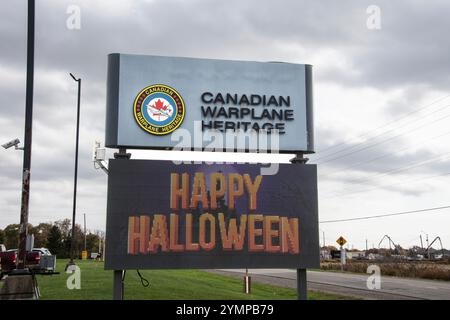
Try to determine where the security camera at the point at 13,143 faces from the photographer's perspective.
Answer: facing to the left of the viewer

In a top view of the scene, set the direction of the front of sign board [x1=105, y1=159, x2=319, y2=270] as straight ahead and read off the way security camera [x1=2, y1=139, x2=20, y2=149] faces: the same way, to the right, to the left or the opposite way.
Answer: to the right

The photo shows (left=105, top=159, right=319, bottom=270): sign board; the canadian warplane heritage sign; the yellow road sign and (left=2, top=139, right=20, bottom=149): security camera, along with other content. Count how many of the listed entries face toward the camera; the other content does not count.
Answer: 3

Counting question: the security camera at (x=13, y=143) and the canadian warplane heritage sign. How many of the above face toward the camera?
1

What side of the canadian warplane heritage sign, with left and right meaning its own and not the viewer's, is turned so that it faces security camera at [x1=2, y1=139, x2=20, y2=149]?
right

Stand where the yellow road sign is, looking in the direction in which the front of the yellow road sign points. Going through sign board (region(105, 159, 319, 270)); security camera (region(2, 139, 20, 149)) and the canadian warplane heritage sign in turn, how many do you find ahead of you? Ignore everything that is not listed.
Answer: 3

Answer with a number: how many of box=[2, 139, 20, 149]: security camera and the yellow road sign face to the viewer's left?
1

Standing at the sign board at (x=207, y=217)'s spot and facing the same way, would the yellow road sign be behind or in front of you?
behind

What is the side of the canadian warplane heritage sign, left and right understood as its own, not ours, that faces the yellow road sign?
back
